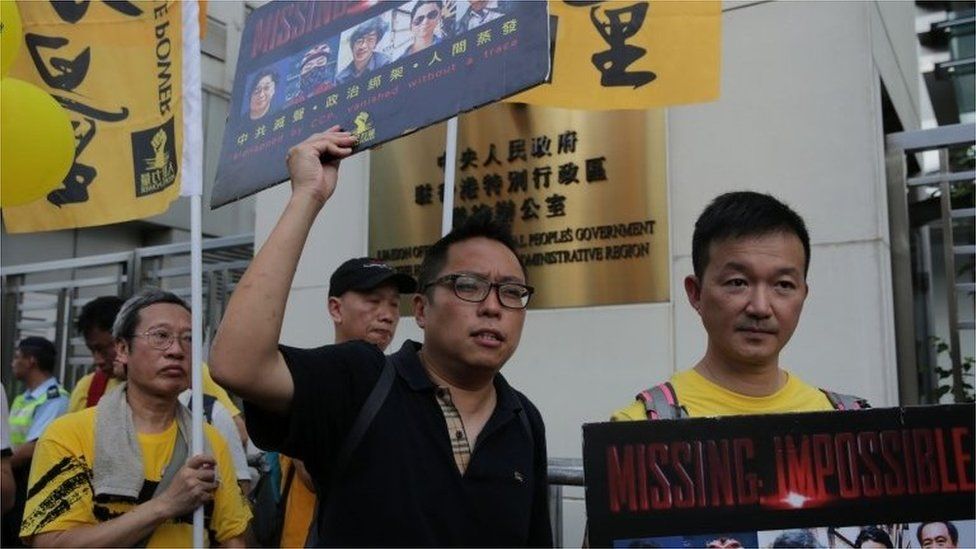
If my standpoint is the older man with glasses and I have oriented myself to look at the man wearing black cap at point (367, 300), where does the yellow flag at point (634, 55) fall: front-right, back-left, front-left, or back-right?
front-right

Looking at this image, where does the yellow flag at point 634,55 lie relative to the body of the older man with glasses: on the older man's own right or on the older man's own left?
on the older man's own left

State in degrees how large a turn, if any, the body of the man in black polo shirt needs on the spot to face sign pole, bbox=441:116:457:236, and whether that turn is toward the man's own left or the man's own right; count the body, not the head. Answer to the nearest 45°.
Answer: approximately 135° to the man's own left

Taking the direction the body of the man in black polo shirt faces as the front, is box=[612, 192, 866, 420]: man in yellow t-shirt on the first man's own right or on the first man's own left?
on the first man's own left

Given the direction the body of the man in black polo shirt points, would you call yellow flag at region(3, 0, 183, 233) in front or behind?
behind

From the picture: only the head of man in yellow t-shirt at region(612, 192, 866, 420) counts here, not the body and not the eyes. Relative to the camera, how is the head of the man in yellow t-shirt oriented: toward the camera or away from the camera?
toward the camera

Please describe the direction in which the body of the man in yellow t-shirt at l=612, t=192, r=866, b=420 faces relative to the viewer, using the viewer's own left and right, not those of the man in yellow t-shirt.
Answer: facing the viewer

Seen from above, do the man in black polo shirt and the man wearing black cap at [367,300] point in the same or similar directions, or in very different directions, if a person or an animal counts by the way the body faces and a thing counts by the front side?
same or similar directions

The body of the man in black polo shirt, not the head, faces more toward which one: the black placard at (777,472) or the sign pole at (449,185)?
the black placard

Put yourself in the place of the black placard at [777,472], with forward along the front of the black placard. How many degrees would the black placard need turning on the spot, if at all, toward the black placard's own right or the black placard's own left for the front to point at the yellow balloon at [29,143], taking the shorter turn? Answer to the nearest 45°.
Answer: approximately 90° to the black placard's own right

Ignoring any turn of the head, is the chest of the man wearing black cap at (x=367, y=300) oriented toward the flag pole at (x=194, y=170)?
no

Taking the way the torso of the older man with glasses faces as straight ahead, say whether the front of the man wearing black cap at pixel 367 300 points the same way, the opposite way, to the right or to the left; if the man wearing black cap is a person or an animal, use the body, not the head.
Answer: the same way

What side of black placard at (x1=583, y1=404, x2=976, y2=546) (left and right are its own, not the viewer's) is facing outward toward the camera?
front

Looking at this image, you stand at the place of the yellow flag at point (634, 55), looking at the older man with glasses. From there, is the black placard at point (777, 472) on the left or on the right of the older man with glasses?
left

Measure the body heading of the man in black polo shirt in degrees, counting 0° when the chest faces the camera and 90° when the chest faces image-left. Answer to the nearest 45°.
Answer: approximately 315°
